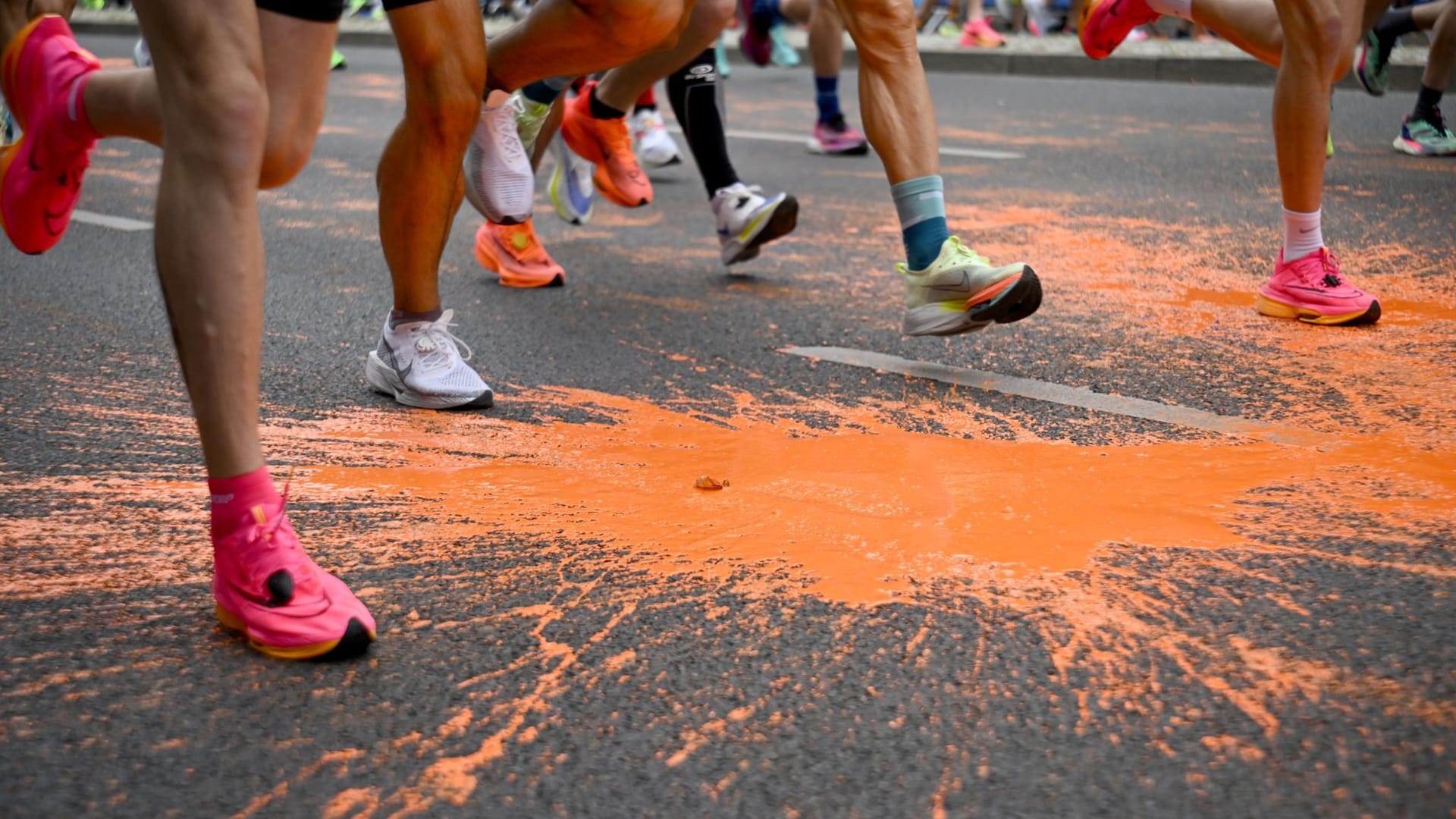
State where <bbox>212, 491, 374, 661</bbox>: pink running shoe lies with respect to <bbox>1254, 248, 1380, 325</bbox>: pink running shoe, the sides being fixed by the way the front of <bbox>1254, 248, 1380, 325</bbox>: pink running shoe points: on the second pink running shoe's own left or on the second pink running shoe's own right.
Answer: on the second pink running shoe's own right

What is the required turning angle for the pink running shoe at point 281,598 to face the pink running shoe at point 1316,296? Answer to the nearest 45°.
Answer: approximately 90° to its left

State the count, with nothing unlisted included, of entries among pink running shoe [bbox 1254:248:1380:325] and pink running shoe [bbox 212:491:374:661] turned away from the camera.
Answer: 0

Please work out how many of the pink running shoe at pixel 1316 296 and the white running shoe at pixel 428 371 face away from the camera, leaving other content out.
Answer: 0

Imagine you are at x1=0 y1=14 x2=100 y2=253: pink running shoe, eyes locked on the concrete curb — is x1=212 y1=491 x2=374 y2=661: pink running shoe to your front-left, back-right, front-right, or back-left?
back-right

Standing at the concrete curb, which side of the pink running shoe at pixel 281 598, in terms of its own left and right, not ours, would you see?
left

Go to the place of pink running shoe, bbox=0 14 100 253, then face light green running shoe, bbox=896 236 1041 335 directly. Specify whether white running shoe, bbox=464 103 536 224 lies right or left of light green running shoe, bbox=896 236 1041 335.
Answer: left

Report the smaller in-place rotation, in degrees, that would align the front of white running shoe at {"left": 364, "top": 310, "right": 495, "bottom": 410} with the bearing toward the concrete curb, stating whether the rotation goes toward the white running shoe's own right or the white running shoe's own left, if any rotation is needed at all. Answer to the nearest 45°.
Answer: approximately 90° to the white running shoe's own left

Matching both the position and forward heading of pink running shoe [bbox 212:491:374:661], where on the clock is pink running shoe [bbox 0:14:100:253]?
pink running shoe [bbox 0:14:100:253] is roughly at 7 o'clock from pink running shoe [bbox 212:491:374:661].
